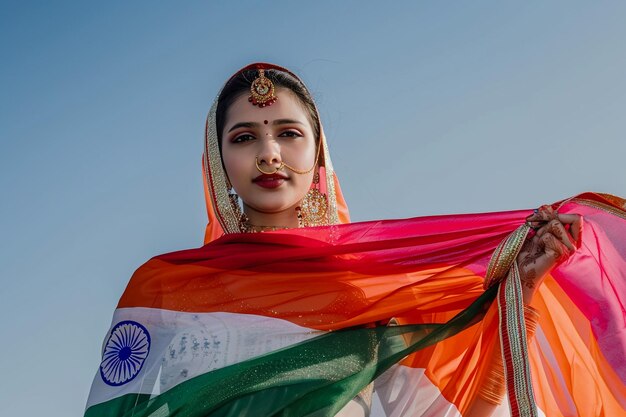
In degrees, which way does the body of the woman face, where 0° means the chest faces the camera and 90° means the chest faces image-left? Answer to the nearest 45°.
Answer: approximately 0°
